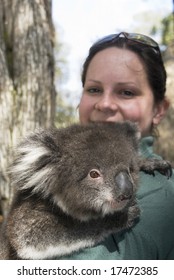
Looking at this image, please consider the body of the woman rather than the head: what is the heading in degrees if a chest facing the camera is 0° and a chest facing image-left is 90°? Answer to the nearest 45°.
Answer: approximately 45°
